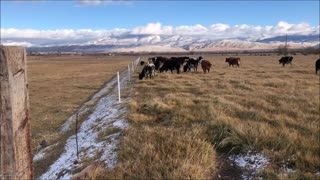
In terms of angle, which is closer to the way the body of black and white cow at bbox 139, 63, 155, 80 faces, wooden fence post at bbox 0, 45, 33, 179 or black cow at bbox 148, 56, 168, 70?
the wooden fence post

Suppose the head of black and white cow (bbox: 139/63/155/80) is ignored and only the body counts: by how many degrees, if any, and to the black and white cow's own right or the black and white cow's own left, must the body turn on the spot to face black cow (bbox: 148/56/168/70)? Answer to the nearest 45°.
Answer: approximately 135° to the black and white cow's own right

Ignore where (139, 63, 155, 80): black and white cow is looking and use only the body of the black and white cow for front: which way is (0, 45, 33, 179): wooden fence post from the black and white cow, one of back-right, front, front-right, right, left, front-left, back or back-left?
front-left
